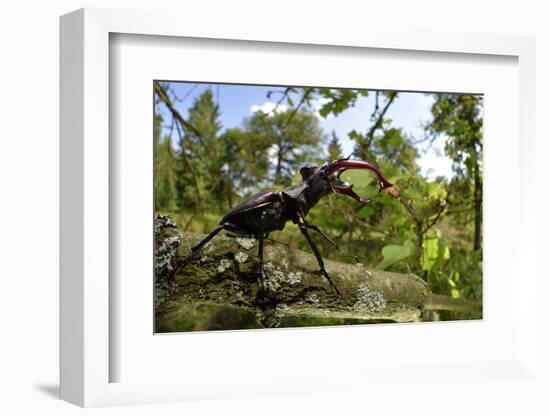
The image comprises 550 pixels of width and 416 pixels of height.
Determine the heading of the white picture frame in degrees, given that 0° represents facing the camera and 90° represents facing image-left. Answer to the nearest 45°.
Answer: approximately 315°
